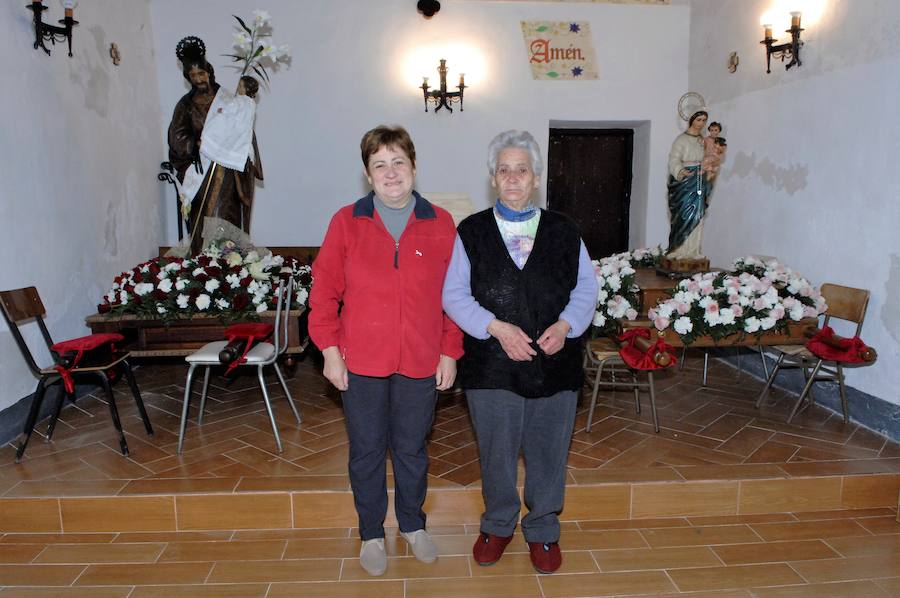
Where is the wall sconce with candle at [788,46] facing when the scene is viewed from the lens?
facing the viewer and to the left of the viewer

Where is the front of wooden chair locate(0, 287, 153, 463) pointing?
to the viewer's right

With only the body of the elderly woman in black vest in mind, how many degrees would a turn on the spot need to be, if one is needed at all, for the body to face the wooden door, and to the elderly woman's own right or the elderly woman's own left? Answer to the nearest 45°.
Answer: approximately 180°

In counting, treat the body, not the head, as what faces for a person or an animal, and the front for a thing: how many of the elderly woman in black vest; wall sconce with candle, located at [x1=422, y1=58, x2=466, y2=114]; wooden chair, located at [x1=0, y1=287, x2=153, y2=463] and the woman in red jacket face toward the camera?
3

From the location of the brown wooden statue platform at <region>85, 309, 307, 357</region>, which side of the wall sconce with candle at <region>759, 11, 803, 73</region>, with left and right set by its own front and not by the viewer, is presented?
front

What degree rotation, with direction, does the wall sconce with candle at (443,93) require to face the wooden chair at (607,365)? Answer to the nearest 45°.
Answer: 0° — it already faces it

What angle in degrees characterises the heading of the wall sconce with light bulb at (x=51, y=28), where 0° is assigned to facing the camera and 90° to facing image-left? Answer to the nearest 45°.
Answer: approximately 315°

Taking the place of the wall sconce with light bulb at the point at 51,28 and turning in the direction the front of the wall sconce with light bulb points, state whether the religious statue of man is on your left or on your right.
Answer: on your left

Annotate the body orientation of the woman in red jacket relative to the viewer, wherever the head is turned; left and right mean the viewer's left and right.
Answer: facing the viewer

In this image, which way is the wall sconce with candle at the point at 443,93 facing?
toward the camera
